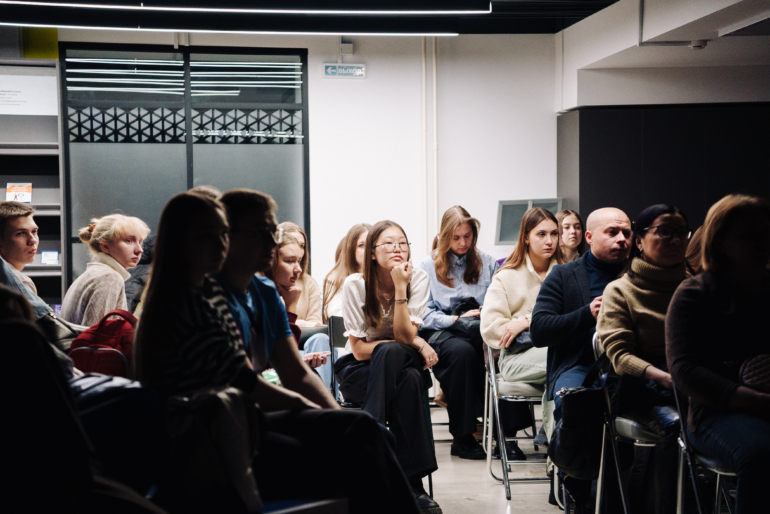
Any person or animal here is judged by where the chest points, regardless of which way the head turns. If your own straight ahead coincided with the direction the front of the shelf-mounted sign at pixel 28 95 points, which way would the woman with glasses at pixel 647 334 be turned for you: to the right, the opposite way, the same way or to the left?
the same way

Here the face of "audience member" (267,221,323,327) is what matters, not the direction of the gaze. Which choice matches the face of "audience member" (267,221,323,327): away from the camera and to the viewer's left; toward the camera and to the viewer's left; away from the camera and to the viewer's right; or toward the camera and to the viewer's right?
toward the camera and to the viewer's right

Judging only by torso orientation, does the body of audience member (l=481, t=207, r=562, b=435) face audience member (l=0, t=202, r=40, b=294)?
no

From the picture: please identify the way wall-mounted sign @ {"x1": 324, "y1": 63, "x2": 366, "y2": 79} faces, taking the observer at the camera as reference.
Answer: facing the viewer

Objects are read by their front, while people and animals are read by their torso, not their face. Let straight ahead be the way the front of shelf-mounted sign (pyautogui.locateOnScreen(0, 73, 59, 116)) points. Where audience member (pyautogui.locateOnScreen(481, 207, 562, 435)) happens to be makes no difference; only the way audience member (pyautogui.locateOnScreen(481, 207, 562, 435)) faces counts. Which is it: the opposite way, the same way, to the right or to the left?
the same way

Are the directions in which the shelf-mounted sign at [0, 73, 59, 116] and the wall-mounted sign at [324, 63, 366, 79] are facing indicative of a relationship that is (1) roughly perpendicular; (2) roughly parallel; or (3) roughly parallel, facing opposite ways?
roughly parallel

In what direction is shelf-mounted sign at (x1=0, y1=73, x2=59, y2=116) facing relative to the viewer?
toward the camera

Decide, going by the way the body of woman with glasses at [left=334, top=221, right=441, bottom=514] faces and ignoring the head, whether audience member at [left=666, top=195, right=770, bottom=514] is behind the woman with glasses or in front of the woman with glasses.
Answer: in front

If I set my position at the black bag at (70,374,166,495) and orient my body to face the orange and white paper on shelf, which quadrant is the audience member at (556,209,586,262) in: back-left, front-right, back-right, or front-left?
front-right

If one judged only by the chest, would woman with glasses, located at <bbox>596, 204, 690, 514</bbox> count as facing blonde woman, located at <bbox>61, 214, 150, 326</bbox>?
no

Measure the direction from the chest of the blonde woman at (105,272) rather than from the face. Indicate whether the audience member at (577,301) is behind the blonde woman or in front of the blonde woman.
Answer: in front
